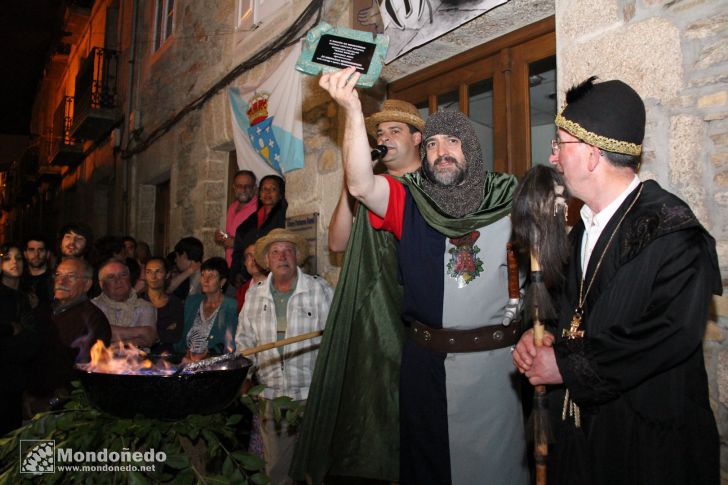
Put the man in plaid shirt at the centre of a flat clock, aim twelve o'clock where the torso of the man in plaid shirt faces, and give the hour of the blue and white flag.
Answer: The blue and white flag is roughly at 6 o'clock from the man in plaid shirt.

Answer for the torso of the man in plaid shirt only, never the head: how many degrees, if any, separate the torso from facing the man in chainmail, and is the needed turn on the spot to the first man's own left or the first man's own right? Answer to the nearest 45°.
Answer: approximately 45° to the first man's own left

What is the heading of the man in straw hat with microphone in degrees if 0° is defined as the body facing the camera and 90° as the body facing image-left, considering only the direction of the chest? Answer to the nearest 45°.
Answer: approximately 45°

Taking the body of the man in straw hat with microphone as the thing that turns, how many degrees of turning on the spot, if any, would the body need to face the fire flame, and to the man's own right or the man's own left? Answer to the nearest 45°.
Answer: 0° — they already face it

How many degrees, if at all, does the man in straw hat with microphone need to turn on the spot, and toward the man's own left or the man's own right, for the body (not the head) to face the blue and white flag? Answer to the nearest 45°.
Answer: approximately 135° to the man's own right

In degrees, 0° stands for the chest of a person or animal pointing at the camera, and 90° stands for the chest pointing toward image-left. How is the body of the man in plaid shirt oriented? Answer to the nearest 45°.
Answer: approximately 0°

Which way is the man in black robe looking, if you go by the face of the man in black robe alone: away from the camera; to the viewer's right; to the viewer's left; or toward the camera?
to the viewer's left
